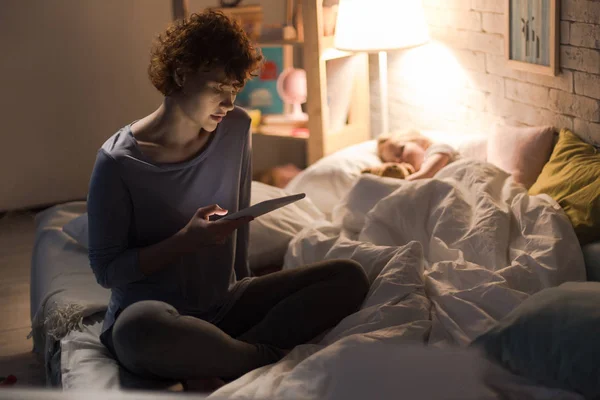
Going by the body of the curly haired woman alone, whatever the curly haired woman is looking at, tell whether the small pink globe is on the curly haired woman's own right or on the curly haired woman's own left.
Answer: on the curly haired woman's own left

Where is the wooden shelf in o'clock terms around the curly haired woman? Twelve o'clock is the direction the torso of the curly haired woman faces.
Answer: The wooden shelf is roughly at 8 o'clock from the curly haired woman.

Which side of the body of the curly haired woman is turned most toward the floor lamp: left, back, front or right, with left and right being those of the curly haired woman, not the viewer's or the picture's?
left

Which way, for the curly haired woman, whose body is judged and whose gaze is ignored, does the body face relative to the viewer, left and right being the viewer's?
facing the viewer and to the right of the viewer

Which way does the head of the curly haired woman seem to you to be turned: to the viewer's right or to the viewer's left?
to the viewer's right

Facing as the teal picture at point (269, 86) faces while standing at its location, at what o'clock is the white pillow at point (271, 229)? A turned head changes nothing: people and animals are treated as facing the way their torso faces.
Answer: The white pillow is roughly at 12 o'clock from the teal picture.

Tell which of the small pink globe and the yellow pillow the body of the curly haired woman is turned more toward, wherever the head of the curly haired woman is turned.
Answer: the yellow pillow

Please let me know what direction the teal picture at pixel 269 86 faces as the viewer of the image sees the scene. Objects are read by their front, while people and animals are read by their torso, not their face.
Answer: facing the viewer

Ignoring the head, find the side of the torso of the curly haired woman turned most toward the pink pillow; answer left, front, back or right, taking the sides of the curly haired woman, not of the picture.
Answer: left

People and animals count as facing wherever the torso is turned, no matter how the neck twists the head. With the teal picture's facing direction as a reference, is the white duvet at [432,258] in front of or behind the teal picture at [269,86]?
in front

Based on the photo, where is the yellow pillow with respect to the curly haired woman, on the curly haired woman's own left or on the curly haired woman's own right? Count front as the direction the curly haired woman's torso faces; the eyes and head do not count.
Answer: on the curly haired woman's own left
